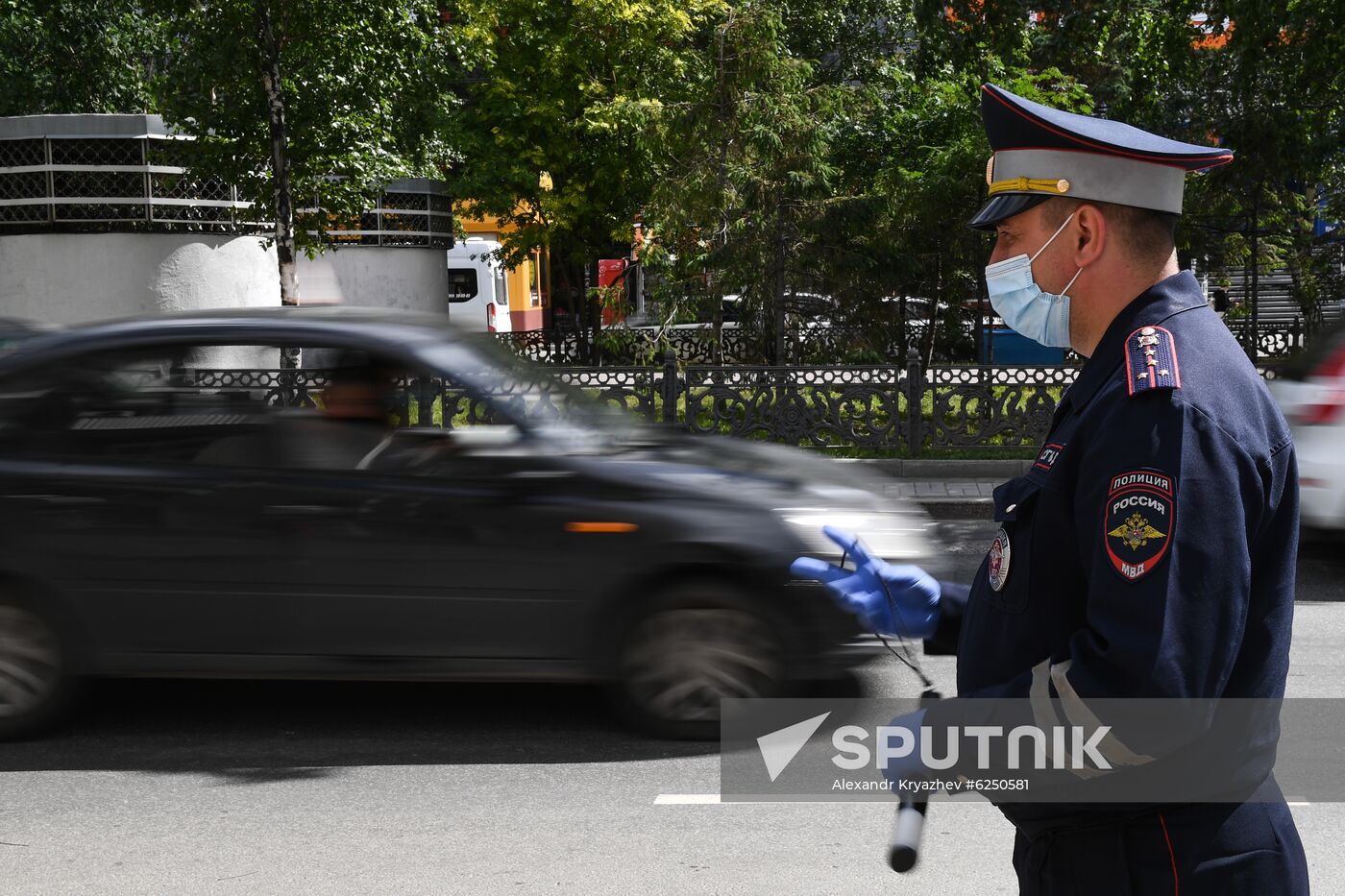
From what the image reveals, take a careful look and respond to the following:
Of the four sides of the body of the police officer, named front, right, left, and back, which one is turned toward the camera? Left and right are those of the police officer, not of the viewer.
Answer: left

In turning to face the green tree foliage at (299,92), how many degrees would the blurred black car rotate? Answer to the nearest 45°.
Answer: approximately 90° to its left

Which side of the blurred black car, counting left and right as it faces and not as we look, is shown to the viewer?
right

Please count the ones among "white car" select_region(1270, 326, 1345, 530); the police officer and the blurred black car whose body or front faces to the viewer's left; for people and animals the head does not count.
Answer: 1

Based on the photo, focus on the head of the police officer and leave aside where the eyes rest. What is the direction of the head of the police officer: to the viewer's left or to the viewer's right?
to the viewer's left

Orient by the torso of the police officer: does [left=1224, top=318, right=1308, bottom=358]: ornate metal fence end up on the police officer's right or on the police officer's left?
on the police officer's right

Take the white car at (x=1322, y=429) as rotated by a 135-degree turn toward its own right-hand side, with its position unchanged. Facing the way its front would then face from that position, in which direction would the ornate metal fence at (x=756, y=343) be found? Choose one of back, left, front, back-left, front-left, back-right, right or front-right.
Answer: right

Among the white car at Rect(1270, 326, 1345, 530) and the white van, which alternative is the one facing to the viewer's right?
the white car

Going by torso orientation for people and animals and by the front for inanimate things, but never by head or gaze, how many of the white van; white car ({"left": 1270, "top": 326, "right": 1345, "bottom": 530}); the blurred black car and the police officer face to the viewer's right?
2

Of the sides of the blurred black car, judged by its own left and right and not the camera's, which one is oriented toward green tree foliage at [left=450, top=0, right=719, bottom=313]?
left

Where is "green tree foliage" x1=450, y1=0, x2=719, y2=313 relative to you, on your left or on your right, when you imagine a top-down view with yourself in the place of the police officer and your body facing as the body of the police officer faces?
on your right

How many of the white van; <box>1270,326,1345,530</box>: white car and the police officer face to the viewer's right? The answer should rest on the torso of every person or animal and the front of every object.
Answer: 1
